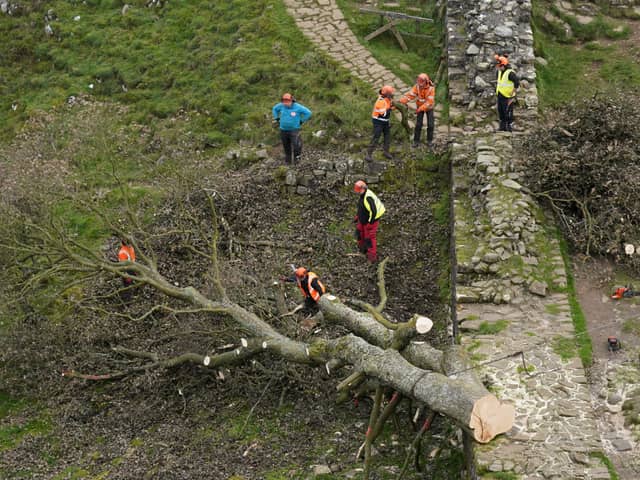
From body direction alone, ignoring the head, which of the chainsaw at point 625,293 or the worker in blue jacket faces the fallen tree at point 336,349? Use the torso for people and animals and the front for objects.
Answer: the worker in blue jacket

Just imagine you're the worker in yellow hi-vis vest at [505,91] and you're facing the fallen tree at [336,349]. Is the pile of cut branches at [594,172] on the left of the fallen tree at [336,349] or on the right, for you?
left

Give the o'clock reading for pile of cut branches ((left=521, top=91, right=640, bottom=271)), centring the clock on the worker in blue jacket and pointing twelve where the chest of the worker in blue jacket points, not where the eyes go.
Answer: The pile of cut branches is roughly at 10 o'clock from the worker in blue jacket.

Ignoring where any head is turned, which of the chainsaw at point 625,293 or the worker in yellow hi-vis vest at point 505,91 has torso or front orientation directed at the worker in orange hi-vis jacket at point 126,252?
the worker in yellow hi-vis vest

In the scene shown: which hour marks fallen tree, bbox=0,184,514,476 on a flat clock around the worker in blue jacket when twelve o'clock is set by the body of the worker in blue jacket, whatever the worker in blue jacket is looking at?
The fallen tree is roughly at 12 o'clock from the worker in blue jacket.

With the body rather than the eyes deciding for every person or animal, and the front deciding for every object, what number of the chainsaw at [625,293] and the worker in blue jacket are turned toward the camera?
1

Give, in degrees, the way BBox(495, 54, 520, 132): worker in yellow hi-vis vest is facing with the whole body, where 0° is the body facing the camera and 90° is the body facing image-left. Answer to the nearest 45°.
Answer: approximately 45°

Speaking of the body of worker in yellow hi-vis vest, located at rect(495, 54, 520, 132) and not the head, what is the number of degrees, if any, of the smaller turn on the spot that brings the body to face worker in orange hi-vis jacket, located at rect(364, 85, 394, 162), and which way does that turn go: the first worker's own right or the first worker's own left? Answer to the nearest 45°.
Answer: approximately 45° to the first worker's own right
